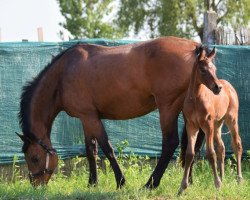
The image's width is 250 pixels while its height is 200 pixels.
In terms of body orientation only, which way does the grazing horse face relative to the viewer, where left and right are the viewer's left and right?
facing to the left of the viewer

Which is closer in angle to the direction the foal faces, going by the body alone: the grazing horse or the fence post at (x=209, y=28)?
the grazing horse

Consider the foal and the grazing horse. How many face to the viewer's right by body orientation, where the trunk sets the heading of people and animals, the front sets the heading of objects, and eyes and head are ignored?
0

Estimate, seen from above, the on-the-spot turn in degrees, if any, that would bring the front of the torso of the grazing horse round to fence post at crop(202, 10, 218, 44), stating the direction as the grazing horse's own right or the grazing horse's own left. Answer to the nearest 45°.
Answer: approximately 135° to the grazing horse's own right

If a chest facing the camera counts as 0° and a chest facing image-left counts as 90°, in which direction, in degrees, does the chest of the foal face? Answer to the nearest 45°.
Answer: approximately 45°
